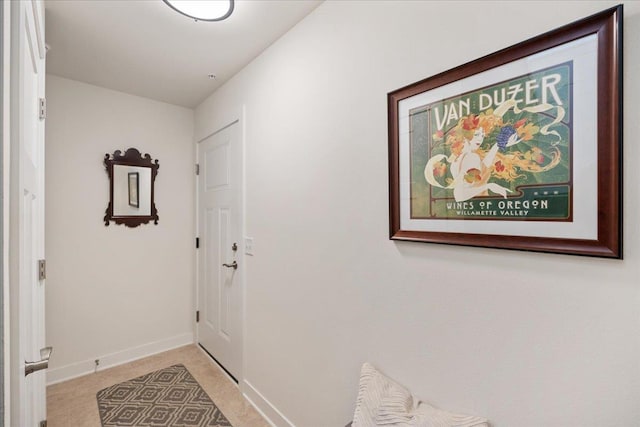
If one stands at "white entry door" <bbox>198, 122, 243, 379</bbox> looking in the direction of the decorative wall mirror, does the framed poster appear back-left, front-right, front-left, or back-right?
back-left

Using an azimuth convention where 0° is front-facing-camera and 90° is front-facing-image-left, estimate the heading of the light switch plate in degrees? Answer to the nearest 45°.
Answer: approximately 45°

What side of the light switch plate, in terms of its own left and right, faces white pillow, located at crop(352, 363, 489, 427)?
left

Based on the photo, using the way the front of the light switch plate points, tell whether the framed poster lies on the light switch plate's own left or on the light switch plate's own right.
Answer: on the light switch plate's own left
